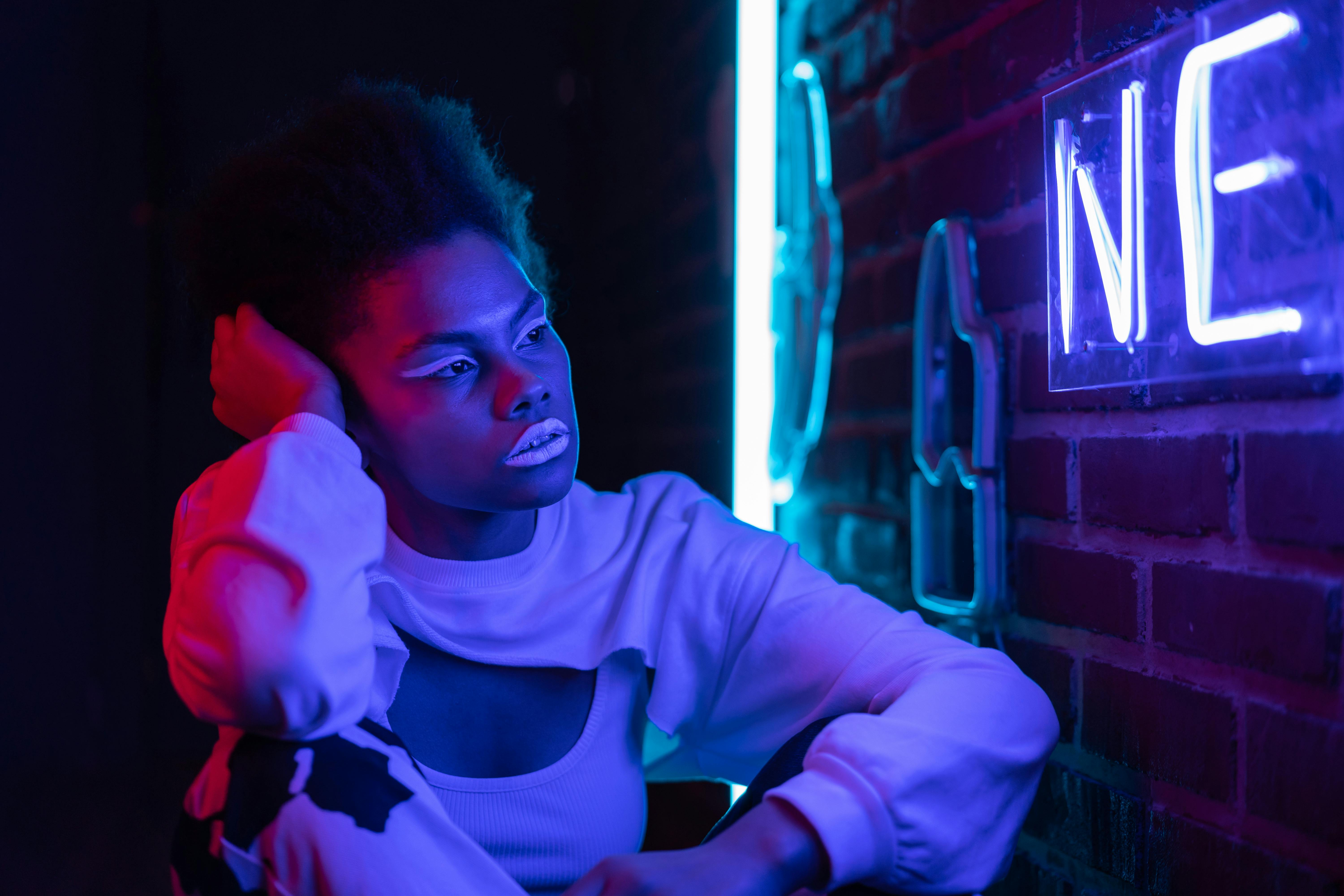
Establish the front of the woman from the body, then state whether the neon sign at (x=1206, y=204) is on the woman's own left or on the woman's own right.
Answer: on the woman's own left

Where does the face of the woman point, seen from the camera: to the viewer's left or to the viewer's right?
to the viewer's right

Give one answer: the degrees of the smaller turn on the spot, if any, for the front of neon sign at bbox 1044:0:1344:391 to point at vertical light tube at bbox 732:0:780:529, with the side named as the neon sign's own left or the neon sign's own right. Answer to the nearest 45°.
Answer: approximately 90° to the neon sign's own right

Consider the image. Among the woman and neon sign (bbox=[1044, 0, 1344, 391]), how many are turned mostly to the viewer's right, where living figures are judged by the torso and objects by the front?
0

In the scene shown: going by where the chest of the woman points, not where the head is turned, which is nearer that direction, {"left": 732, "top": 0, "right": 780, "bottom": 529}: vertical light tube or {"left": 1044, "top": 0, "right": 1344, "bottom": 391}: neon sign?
the neon sign

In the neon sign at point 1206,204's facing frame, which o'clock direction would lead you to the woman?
The woman is roughly at 1 o'clock from the neon sign.

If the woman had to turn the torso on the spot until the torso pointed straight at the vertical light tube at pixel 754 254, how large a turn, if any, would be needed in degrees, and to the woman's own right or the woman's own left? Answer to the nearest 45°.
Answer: approximately 135° to the woman's own left

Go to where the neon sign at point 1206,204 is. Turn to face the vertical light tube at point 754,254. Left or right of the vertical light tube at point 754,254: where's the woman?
left

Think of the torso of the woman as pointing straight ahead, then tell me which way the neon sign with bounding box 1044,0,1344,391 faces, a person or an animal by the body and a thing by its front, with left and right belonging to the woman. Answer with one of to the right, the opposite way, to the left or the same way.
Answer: to the right

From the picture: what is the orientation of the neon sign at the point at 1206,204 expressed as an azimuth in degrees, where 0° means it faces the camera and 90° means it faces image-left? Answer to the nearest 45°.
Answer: approximately 45°

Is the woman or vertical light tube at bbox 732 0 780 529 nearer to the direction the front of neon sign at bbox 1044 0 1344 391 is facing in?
the woman
